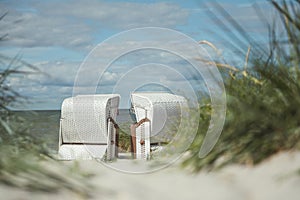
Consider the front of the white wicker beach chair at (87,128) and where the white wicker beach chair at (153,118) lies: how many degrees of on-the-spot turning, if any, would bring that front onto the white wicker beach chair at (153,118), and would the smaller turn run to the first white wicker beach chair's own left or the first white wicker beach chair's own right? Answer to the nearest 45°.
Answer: approximately 45° to the first white wicker beach chair's own right

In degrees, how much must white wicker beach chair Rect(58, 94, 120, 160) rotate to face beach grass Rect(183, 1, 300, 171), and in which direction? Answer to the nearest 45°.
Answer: approximately 135° to its right

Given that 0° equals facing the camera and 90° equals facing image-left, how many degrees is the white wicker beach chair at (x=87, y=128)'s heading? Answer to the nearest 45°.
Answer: approximately 225°
